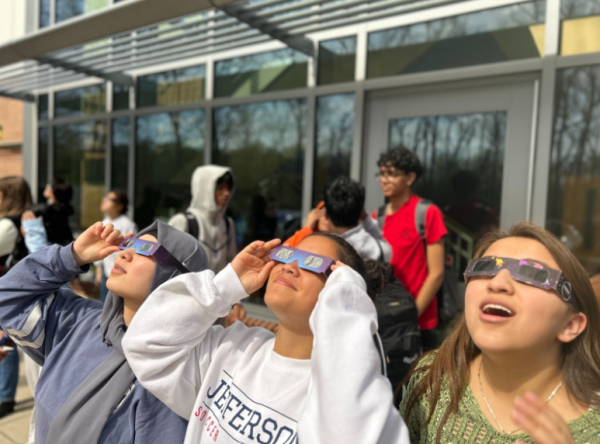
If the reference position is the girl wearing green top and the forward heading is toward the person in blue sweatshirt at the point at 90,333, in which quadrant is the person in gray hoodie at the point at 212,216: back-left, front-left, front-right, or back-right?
front-right

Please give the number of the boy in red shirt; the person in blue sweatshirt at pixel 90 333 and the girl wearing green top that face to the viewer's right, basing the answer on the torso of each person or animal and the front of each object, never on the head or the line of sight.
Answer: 0

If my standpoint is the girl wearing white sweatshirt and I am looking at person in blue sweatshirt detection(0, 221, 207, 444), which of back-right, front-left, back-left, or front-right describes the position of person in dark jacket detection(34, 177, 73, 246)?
front-right

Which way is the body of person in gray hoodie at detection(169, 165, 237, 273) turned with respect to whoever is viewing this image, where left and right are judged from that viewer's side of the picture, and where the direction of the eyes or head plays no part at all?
facing the viewer and to the right of the viewer

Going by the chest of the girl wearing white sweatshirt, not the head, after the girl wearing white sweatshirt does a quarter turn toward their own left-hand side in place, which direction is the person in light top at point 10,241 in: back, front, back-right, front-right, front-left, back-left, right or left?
back

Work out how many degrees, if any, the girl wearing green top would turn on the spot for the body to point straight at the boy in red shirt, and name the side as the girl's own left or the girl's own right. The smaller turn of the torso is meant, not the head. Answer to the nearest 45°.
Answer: approximately 135° to the girl's own right

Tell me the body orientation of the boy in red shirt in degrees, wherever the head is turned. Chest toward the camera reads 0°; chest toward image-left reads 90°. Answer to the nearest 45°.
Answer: approximately 45°

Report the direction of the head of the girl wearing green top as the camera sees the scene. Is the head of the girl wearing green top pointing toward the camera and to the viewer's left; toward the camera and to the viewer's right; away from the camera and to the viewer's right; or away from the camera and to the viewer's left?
toward the camera and to the viewer's left

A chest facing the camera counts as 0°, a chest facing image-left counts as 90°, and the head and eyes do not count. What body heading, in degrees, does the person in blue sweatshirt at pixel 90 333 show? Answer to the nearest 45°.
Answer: approximately 45°

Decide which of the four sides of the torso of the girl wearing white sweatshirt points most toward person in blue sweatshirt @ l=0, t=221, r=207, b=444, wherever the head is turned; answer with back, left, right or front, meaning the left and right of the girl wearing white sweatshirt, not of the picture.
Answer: right

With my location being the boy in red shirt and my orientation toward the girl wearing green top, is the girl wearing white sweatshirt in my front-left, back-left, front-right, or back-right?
front-right

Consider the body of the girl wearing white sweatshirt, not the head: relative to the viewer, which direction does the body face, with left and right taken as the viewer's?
facing the viewer and to the left of the viewer
